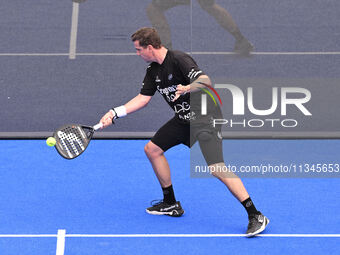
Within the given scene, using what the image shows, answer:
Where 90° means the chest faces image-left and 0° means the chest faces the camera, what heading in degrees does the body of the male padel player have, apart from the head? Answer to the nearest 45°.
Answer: approximately 45°

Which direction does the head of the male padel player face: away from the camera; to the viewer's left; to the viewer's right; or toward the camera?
to the viewer's left
